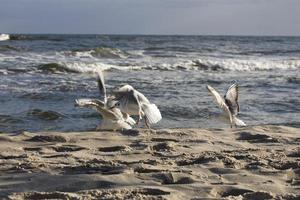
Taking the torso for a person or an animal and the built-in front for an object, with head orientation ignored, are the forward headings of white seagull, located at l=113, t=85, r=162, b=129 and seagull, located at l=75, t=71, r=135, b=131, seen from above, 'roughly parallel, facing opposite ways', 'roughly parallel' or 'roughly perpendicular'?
roughly parallel, facing opposite ways

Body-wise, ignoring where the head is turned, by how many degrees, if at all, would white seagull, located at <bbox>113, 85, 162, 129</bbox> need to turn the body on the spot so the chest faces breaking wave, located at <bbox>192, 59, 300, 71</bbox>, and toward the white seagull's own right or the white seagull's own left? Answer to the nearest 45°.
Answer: approximately 90° to the white seagull's own right

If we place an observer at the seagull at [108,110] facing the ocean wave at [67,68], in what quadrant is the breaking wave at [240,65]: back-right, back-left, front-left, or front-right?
front-right

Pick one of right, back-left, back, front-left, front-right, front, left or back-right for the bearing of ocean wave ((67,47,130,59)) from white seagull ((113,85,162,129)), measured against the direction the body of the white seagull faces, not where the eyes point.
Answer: right

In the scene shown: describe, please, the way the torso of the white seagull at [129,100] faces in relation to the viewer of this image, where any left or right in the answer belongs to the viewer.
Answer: facing to the left of the viewer

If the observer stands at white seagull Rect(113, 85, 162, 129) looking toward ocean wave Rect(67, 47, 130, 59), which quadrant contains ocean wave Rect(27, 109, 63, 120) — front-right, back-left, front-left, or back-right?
front-left

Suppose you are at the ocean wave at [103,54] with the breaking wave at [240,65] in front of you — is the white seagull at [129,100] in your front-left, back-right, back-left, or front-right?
front-right

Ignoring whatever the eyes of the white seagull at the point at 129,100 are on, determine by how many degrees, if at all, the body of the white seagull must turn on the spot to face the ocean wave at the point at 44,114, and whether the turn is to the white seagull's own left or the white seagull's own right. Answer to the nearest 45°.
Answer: approximately 45° to the white seagull's own right

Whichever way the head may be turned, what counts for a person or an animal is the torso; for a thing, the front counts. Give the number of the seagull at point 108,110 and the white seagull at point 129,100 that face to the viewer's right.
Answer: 1
